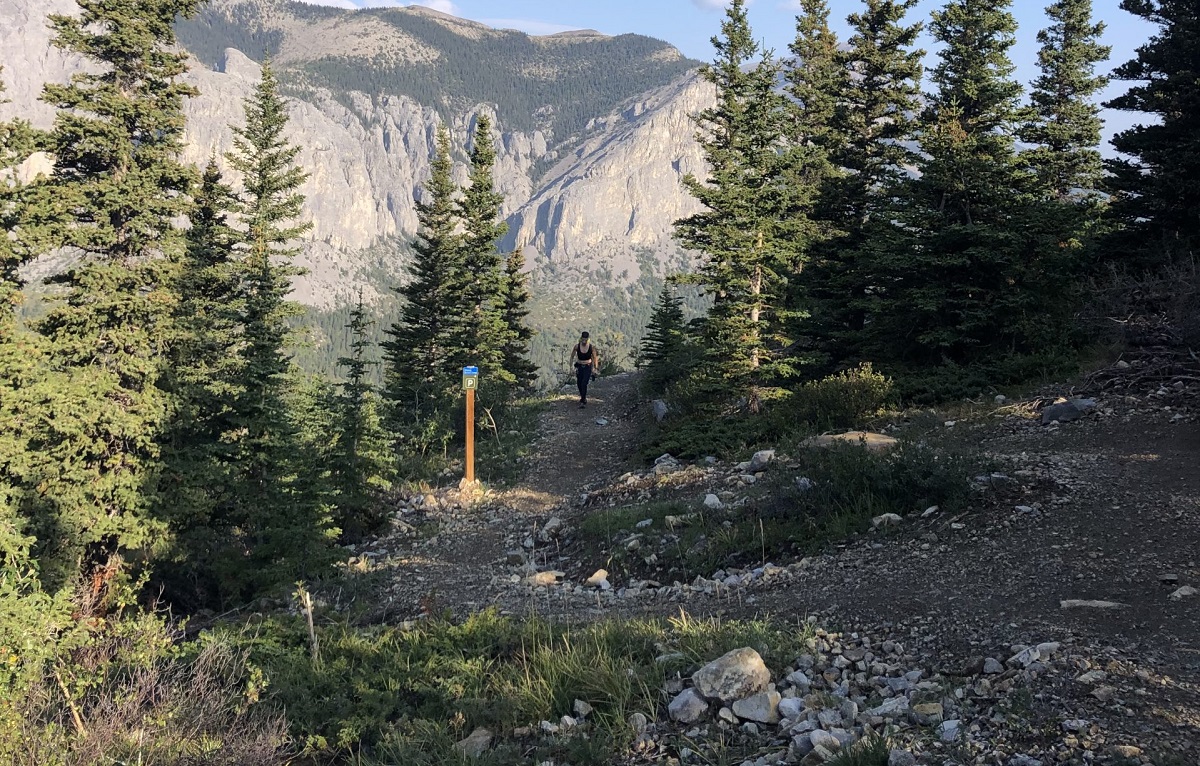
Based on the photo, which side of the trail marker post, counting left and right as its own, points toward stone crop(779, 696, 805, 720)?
front

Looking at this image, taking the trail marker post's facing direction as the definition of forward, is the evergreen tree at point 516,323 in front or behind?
behind

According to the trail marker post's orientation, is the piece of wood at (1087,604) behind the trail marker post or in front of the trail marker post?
in front

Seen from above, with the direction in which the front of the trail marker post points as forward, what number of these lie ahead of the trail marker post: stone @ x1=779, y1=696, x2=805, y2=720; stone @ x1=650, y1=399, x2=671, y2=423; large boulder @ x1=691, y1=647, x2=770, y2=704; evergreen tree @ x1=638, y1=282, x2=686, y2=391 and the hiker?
2

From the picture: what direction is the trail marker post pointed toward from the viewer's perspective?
toward the camera

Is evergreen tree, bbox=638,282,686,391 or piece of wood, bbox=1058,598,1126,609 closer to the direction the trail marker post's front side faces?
the piece of wood

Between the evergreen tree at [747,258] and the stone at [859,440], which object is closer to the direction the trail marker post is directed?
the stone

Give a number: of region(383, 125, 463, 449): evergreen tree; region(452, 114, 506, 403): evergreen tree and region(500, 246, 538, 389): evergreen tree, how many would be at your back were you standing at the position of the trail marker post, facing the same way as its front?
3

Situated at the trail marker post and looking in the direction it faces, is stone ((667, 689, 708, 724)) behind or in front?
in front

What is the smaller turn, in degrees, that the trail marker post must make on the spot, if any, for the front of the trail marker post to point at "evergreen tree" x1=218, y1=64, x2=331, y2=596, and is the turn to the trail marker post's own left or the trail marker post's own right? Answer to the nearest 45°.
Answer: approximately 45° to the trail marker post's own right

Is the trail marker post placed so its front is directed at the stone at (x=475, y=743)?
yes

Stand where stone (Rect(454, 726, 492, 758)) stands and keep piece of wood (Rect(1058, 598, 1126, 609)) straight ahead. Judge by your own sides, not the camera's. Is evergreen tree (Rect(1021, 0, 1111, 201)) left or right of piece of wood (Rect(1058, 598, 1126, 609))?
left

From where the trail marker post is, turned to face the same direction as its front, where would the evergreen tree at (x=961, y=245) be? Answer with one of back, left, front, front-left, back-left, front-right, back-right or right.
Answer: left

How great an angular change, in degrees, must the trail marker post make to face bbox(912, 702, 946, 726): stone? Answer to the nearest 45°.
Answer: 0° — it already faces it

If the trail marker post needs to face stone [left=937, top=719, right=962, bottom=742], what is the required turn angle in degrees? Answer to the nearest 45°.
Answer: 0° — it already faces it

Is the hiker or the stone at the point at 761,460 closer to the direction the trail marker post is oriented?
the stone

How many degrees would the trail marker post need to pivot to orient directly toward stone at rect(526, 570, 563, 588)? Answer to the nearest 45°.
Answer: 0° — it already faces it
